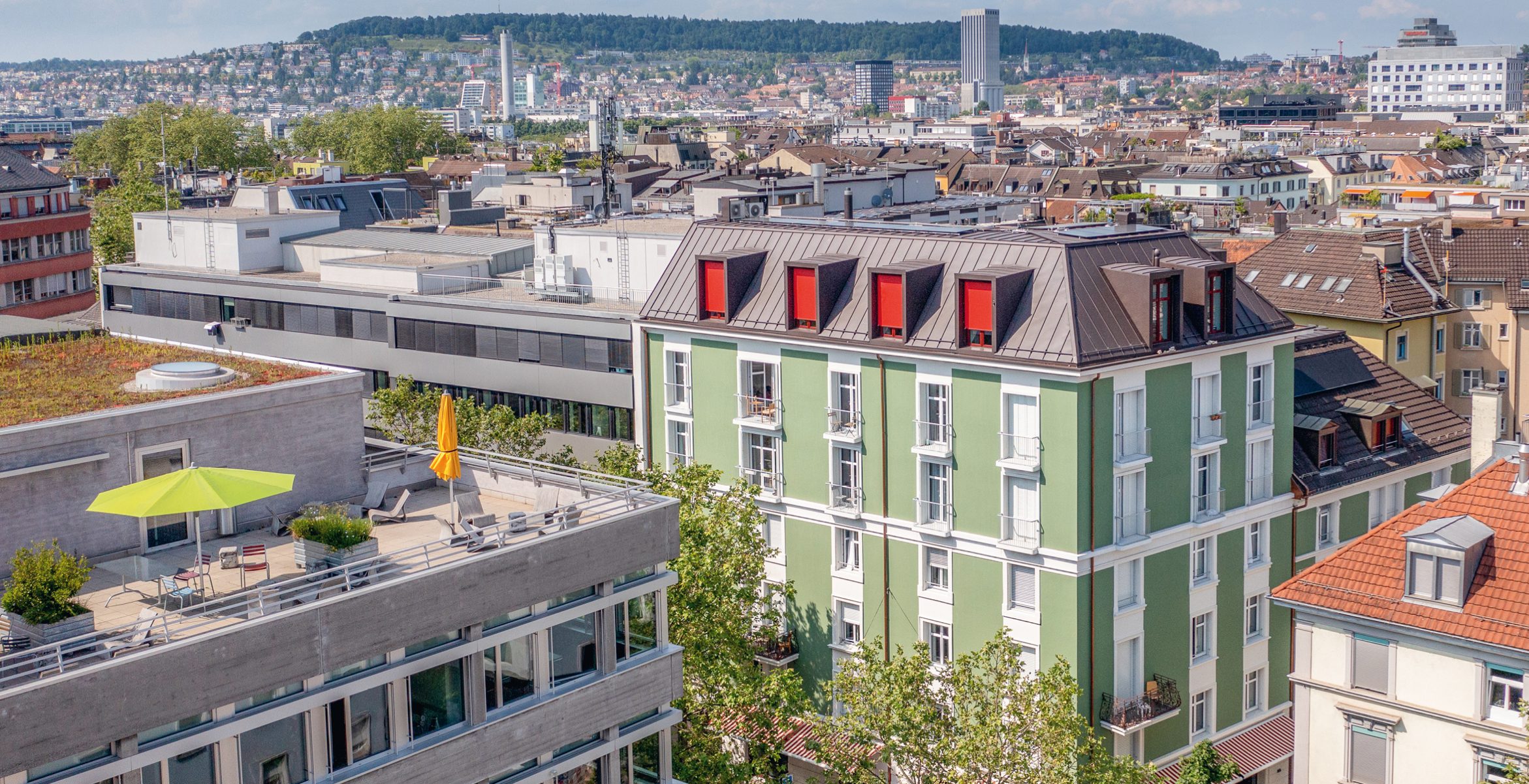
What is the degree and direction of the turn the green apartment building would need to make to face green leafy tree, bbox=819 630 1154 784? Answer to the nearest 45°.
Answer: approximately 45° to its left

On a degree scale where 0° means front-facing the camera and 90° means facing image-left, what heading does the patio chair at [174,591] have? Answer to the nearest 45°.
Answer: approximately 225°

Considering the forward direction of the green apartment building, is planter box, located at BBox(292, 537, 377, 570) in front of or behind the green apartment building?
in front

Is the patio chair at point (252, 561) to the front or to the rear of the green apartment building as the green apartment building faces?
to the front

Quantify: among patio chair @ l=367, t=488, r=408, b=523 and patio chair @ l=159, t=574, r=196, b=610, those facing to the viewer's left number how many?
1

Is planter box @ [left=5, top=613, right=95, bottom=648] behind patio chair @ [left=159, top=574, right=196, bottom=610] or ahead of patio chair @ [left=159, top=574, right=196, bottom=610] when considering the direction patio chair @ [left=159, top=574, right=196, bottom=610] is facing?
behind

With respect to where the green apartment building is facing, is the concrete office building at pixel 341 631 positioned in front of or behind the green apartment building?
in front

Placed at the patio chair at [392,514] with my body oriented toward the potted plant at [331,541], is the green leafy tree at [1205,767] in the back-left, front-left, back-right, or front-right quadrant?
back-left

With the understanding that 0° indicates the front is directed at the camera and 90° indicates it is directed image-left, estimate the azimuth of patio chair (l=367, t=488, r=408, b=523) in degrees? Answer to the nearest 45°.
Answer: approximately 90°
